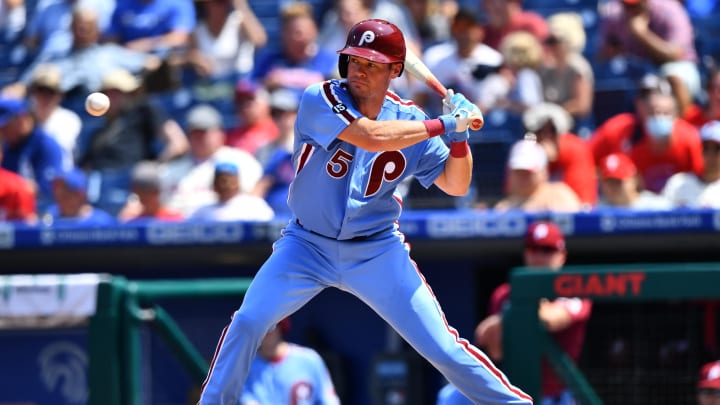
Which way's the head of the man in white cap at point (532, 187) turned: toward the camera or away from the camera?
toward the camera

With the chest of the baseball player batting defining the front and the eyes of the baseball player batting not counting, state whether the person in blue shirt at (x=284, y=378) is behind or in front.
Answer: behind

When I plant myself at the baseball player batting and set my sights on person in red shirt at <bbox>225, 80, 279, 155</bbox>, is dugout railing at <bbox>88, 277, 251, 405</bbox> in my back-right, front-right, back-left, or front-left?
front-left

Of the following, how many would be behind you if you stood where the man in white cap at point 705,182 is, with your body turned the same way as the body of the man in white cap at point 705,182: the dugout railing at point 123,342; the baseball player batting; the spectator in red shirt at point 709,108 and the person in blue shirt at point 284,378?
1

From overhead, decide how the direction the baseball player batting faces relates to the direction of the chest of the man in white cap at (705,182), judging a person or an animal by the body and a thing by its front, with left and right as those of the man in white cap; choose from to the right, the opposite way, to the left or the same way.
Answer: the same way

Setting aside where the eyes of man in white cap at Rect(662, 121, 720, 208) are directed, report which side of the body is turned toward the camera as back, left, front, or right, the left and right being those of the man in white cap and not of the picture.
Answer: front

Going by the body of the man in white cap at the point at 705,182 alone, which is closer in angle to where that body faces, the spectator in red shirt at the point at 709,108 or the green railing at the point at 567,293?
the green railing

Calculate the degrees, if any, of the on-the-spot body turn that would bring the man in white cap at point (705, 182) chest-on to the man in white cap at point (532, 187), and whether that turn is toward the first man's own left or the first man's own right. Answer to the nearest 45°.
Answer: approximately 90° to the first man's own right

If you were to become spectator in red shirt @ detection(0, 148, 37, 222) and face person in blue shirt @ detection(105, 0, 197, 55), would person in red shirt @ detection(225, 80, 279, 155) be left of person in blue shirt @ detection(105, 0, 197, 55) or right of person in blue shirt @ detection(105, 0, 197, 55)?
right

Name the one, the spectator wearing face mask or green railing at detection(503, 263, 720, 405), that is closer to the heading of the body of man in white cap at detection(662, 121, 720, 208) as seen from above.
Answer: the green railing

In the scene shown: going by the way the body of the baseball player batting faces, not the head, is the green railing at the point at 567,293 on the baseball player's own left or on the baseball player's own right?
on the baseball player's own left

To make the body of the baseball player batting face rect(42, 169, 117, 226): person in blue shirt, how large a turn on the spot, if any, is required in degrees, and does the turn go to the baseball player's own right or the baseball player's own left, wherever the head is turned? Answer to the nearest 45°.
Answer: approximately 135° to the baseball player's own right

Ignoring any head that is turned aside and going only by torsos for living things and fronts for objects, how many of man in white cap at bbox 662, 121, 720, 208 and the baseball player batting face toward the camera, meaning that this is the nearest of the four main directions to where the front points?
2

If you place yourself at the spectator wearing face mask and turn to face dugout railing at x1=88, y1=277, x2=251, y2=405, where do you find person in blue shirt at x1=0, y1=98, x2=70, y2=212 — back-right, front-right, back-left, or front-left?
front-right

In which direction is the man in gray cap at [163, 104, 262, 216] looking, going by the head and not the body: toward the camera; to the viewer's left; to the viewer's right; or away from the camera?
toward the camera

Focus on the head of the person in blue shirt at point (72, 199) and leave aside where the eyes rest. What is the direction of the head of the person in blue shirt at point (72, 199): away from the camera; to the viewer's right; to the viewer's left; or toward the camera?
toward the camera

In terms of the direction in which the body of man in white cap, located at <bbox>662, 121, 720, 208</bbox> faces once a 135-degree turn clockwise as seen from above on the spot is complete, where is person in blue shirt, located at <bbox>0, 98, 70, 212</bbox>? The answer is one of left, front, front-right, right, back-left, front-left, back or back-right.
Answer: front-left

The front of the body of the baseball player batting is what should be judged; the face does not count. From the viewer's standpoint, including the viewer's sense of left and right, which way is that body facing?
facing the viewer
